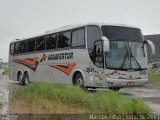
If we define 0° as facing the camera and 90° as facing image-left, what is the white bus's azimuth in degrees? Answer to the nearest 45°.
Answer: approximately 315°
